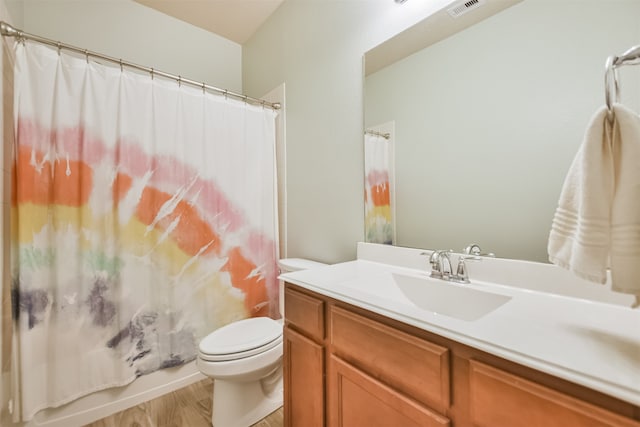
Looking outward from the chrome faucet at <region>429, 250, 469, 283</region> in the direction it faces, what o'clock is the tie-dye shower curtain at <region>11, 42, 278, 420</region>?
The tie-dye shower curtain is roughly at 1 o'clock from the chrome faucet.

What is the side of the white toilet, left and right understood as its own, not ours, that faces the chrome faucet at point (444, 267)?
left

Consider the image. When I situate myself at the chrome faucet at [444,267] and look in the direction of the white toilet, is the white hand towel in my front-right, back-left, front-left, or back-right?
back-left

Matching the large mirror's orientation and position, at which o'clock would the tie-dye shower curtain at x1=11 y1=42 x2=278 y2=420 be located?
The tie-dye shower curtain is roughly at 1 o'clock from the large mirror.

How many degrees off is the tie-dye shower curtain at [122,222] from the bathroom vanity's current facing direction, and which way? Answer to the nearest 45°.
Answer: approximately 45° to its right

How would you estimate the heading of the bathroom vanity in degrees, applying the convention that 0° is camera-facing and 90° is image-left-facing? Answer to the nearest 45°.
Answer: approximately 45°

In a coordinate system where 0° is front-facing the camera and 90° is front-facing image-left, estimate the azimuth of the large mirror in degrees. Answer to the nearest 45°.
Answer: approximately 45°
